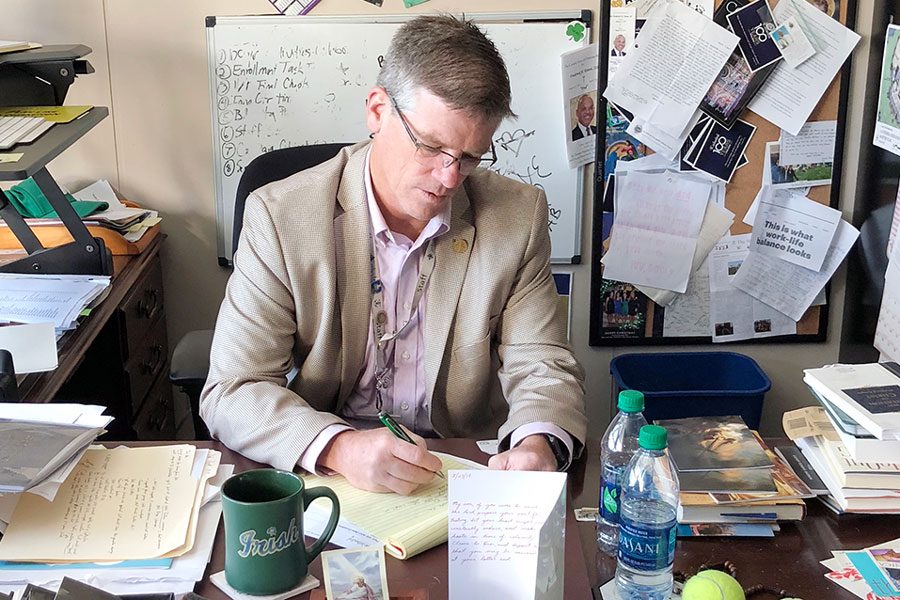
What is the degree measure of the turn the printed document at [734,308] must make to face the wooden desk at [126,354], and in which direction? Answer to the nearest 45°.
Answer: approximately 45° to its right

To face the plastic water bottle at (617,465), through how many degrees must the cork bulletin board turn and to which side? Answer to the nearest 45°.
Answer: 0° — it already faces it

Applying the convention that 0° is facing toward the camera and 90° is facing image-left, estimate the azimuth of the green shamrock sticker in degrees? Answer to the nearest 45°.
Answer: approximately 0°

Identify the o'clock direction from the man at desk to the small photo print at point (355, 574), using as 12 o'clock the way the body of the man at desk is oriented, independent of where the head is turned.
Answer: The small photo print is roughly at 12 o'clock from the man at desk.

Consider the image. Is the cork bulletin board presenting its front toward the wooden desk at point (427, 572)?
yes

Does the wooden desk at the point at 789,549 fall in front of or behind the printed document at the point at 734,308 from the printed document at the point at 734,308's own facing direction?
in front
